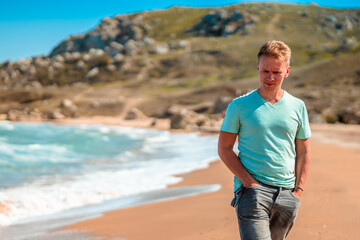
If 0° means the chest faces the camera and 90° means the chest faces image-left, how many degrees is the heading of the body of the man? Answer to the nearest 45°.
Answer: approximately 0°

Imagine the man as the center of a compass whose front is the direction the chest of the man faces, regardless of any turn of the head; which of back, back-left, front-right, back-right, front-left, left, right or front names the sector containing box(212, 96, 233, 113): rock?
back

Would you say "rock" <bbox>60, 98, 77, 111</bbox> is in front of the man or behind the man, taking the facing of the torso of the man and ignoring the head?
behind

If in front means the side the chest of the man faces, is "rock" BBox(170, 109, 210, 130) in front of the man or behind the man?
behind

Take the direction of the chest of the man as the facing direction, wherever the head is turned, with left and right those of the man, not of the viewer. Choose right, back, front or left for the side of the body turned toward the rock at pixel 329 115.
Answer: back

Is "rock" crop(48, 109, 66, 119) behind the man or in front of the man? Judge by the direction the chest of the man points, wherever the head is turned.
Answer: behind
